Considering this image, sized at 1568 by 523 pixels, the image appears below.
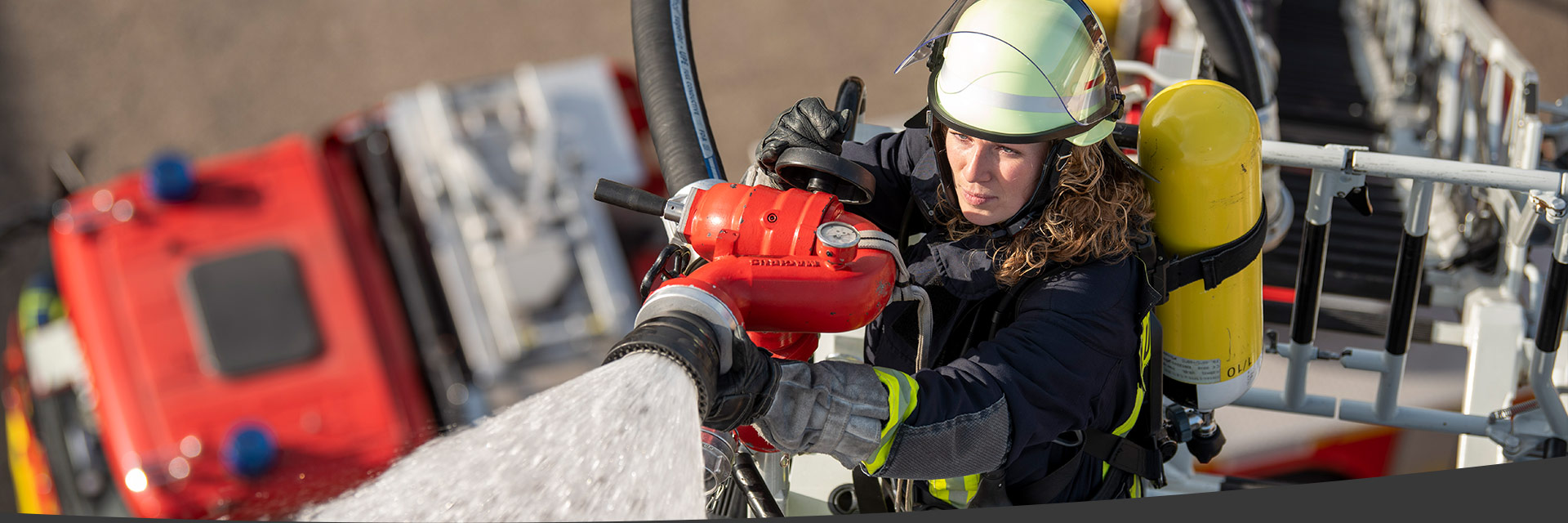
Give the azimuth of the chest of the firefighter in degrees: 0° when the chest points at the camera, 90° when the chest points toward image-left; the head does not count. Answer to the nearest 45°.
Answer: approximately 45°

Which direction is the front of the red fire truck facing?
to the viewer's left

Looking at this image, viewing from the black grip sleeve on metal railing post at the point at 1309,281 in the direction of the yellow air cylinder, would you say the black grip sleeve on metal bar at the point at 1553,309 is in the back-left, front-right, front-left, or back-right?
back-left

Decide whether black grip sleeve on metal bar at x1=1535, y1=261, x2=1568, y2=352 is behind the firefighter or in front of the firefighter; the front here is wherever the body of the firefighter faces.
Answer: behind

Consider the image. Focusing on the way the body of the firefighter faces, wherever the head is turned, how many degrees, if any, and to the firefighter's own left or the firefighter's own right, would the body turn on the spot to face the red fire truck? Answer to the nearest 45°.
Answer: approximately 90° to the firefighter's own right

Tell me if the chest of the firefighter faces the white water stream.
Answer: yes

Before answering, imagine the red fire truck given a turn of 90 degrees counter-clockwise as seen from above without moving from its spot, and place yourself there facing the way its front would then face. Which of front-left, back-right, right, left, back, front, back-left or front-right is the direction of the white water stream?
front

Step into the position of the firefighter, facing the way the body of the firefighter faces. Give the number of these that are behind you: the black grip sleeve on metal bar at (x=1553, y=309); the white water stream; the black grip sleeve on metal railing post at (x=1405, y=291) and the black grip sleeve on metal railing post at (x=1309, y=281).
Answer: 3

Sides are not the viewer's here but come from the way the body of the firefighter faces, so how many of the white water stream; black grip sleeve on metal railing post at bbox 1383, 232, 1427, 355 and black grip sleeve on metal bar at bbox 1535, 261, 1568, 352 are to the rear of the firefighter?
2

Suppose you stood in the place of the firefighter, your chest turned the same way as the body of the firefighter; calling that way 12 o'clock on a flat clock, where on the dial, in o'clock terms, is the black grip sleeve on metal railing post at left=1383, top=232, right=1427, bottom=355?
The black grip sleeve on metal railing post is roughly at 6 o'clock from the firefighter.

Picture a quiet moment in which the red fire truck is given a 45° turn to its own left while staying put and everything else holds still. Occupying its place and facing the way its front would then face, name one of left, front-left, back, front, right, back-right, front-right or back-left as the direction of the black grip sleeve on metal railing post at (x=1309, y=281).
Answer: left
